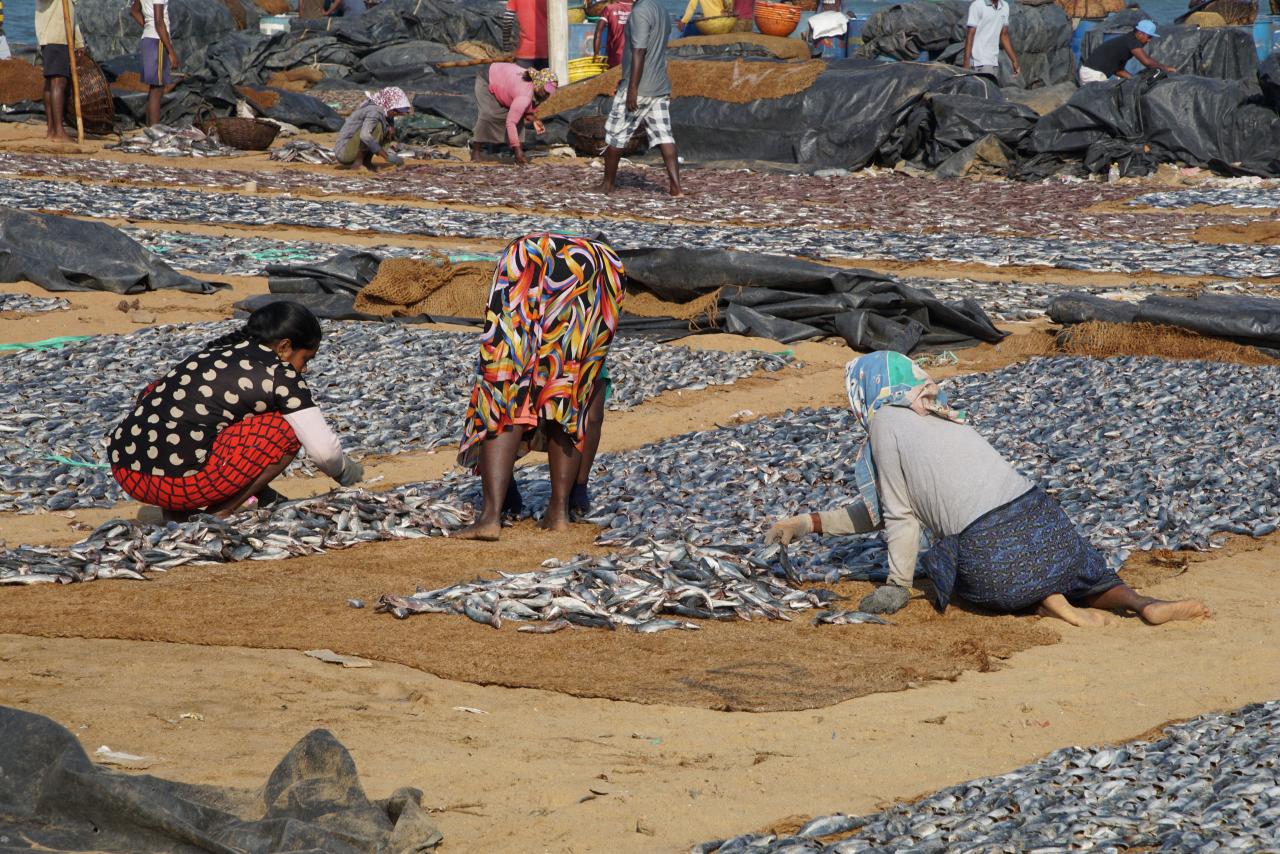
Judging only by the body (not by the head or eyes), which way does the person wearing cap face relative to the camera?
to the viewer's right

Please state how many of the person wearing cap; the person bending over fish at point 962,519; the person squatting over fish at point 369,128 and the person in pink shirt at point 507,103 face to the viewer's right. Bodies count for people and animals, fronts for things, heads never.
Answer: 3

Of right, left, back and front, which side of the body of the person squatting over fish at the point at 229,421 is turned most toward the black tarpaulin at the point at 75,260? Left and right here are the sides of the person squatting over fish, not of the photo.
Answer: left

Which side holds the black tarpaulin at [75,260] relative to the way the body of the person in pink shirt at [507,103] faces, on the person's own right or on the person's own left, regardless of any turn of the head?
on the person's own right

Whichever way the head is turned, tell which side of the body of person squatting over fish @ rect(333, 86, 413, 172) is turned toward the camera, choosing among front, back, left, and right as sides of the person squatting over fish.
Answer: right

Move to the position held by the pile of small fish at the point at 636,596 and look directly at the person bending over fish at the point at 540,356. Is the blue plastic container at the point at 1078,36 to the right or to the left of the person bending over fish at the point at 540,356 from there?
right

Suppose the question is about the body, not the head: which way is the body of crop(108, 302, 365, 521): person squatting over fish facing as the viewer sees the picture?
to the viewer's right

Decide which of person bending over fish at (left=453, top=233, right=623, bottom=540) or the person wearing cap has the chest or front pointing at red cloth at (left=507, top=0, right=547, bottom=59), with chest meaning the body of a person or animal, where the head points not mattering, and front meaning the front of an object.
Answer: the person bending over fish

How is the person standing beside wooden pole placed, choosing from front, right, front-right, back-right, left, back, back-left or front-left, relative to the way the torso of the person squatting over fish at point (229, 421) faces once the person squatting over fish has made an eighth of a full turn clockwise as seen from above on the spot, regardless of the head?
back-left

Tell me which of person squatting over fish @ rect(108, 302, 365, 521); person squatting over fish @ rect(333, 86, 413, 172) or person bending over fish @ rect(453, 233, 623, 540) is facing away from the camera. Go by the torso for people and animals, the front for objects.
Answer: person bending over fish @ rect(453, 233, 623, 540)

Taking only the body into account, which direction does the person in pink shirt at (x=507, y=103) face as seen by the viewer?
to the viewer's right

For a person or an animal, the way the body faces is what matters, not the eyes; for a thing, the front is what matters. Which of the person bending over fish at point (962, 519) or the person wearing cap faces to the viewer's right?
the person wearing cap

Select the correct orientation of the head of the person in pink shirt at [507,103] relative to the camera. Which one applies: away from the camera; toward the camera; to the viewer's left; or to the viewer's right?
to the viewer's right

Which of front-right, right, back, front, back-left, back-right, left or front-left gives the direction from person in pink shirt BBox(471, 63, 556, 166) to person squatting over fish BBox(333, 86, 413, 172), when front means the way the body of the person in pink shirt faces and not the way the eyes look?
back-right

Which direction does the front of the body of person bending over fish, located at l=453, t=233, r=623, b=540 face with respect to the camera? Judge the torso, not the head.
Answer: away from the camera
